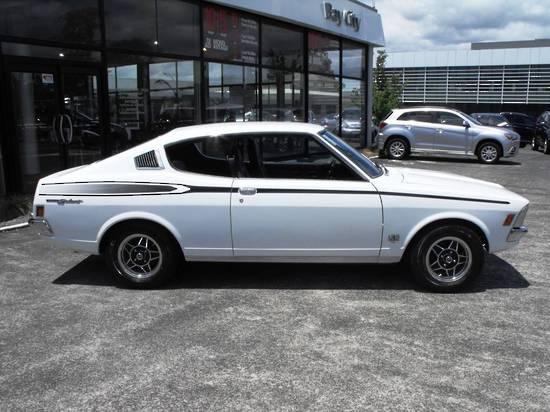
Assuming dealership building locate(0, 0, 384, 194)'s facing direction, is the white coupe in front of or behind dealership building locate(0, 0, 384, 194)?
in front

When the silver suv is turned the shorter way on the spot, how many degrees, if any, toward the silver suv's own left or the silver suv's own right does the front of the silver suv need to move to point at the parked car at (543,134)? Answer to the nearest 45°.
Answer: approximately 45° to the silver suv's own left

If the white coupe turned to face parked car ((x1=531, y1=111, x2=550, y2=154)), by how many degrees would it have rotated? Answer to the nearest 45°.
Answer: approximately 45° to its left

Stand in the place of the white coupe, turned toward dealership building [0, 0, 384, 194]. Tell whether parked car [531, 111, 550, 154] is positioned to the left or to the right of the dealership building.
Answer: right

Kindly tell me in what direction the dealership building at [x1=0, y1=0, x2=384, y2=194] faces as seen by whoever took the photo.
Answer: facing the viewer and to the right of the viewer

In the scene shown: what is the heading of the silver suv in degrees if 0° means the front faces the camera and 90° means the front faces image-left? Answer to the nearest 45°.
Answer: approximately 270°

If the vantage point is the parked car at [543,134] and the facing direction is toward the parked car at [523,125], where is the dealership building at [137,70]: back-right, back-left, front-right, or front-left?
back-left

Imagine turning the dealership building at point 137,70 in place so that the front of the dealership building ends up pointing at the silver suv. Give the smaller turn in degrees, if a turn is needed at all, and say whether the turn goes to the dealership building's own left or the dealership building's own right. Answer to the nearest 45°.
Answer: approximately 90° to the dealership building's own left

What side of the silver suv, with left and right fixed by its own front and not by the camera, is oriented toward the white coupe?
right

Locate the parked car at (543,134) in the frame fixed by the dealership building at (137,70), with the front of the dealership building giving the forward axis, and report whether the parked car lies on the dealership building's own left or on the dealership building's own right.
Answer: on the dealership building's own left

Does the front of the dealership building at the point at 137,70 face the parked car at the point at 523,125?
no

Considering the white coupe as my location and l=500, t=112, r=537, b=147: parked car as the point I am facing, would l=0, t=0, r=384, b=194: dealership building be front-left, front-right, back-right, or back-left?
front-left

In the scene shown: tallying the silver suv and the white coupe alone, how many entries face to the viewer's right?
2

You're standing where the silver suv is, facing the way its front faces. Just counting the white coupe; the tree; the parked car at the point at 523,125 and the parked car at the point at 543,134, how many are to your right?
1

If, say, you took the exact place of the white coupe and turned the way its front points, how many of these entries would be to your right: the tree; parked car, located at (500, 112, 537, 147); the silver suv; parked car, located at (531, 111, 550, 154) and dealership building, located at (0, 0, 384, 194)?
0

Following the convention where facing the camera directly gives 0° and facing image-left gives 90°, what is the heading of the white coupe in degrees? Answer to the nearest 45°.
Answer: approximately 270°

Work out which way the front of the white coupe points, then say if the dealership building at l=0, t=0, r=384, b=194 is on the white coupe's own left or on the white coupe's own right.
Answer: on the white coupe's own left
